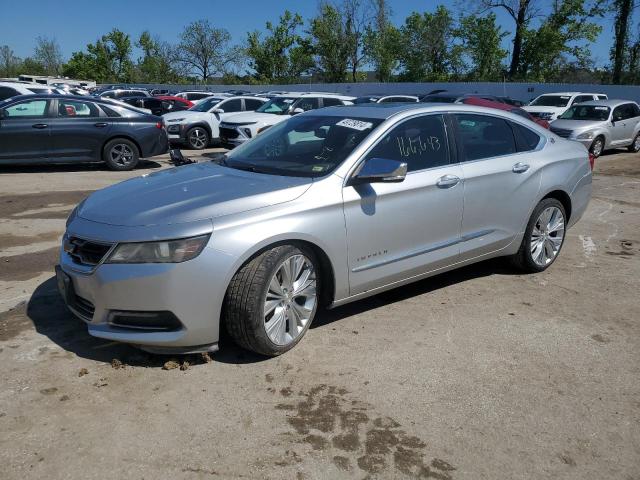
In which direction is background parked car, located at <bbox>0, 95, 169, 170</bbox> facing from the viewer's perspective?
to the viewer's left

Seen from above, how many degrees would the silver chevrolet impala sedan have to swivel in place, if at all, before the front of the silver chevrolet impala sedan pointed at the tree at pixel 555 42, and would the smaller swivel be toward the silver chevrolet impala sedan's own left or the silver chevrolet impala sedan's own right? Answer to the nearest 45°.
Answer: approximately 180°

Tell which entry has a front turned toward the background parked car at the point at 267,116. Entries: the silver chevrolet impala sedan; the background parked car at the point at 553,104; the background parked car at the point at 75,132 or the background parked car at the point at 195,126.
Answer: the background parked car at the point at 553,104

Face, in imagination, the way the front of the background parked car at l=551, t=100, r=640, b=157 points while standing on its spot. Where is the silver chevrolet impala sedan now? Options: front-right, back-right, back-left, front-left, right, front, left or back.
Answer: front-left

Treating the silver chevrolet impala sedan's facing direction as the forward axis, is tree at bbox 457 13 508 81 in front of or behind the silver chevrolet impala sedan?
behind

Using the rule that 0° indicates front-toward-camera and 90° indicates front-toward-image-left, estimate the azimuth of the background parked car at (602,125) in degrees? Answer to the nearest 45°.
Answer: approximately 45°

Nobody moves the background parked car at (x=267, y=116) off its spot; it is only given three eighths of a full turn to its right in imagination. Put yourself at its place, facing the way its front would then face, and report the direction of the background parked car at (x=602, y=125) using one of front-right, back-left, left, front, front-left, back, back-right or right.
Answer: right

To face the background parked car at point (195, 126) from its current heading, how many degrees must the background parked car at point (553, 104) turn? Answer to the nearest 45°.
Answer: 0° — it already faces it
